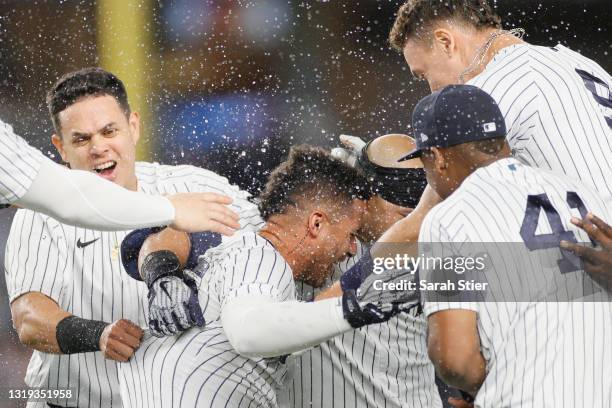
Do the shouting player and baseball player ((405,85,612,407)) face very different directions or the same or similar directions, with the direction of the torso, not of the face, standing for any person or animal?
very different directions

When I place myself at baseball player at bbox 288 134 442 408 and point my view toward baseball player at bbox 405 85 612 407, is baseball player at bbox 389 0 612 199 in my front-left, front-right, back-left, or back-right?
front-left

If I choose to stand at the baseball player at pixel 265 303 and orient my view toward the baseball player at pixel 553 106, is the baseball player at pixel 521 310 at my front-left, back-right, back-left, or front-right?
front-right

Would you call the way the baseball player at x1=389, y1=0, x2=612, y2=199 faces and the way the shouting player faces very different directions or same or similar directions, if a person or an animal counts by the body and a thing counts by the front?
very different directions

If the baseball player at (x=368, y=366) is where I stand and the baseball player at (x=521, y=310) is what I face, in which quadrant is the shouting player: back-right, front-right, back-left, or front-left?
back-right

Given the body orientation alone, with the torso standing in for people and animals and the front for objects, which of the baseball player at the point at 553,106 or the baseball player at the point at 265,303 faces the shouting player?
the baseball player at the point at 553,106

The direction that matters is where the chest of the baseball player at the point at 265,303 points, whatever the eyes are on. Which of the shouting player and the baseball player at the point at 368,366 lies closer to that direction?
the baseball player

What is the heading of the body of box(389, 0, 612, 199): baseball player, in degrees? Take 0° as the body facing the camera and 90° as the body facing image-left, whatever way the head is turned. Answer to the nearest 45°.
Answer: approximately 90°

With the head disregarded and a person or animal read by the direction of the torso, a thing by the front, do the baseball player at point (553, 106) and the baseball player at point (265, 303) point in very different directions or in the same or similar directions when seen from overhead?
very different directions
